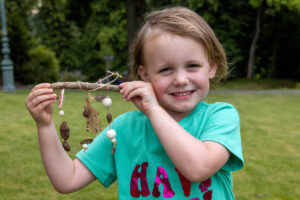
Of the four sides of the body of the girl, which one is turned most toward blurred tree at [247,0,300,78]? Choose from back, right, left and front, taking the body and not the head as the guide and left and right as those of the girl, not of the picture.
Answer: back

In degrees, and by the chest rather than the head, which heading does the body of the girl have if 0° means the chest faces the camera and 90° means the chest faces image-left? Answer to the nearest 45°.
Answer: approximately 0°
